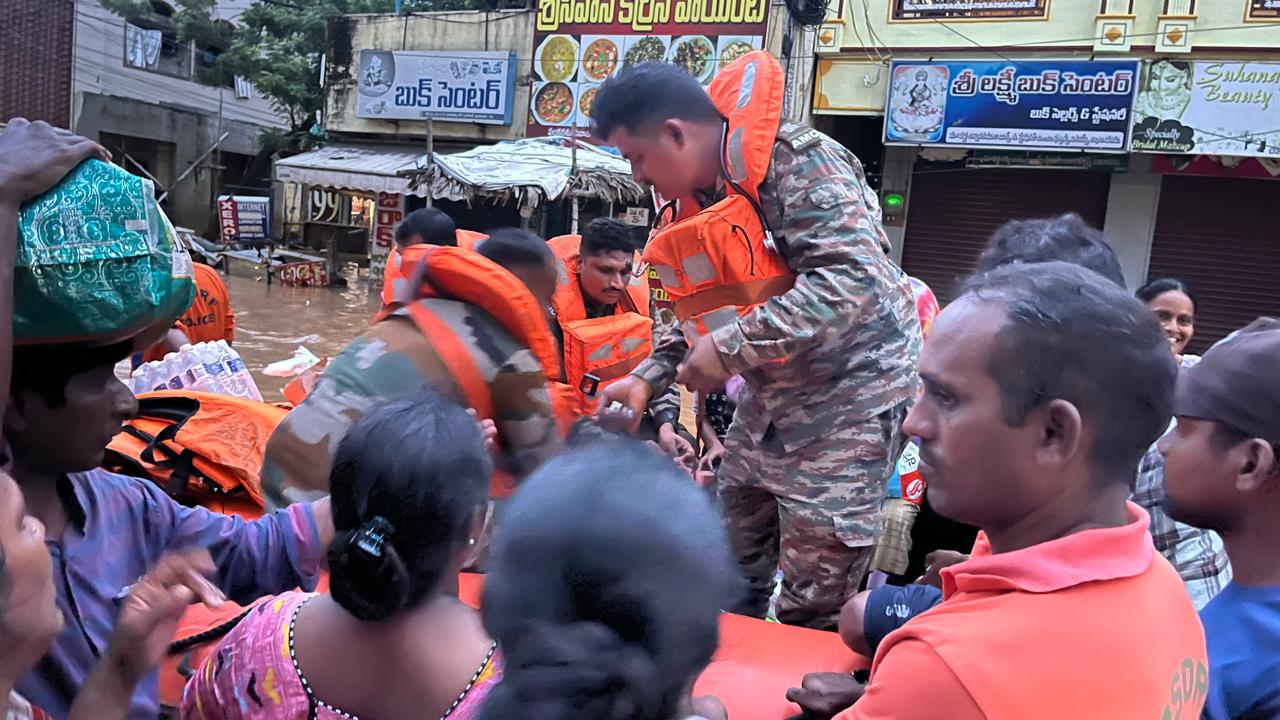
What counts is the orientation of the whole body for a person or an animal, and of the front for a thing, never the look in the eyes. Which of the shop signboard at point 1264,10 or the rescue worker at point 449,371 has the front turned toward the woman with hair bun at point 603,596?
the shop signboard

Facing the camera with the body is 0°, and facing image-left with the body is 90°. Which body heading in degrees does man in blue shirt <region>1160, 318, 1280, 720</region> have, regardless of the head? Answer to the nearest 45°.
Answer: approximately 90°

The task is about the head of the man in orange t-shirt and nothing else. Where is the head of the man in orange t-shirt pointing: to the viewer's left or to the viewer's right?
to the viewer's left

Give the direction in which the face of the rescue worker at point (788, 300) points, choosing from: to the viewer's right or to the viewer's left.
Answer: to the viewer's left

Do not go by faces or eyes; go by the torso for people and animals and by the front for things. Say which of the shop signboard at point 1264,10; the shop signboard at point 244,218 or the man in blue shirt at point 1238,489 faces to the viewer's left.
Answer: the man in blue shirt

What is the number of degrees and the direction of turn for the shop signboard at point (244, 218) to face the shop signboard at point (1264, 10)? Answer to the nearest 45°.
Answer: approximately 45° to its left

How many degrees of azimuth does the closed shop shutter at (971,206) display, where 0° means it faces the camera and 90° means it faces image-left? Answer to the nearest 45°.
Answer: approximately 0°

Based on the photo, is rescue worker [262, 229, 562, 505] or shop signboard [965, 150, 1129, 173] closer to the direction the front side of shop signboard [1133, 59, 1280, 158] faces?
the rescue worker

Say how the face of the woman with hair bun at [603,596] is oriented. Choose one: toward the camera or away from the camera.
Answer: away from the camera
